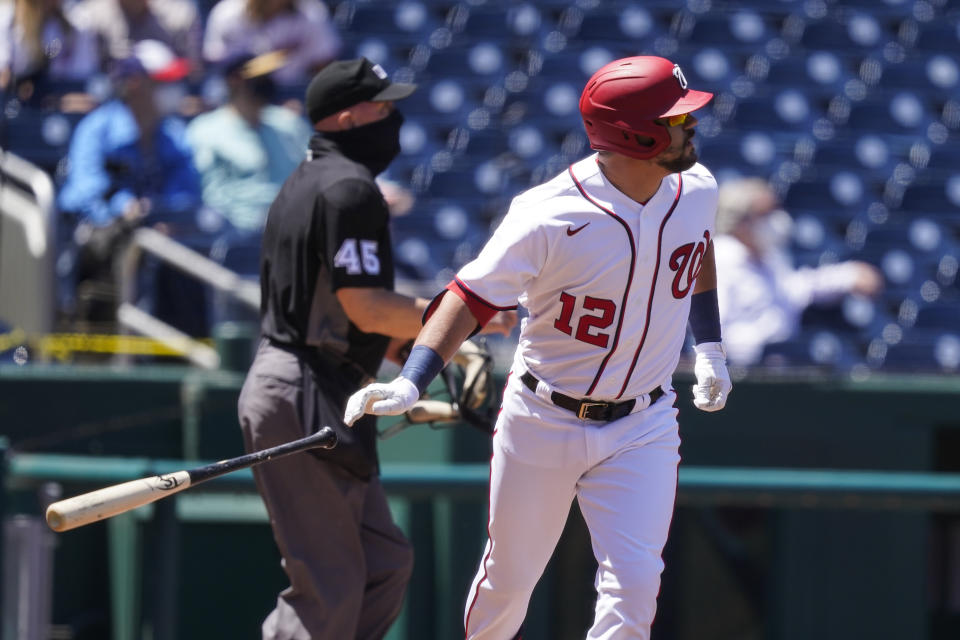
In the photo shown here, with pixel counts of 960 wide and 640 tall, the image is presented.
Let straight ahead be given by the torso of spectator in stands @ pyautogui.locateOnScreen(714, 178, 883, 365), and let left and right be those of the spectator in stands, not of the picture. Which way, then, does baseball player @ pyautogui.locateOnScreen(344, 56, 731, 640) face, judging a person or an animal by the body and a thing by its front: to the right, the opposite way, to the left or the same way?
the same way

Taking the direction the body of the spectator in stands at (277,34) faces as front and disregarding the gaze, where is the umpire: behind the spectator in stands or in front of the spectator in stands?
in front

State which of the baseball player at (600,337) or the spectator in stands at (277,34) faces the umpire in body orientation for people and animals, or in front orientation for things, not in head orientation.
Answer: the spectator in stands

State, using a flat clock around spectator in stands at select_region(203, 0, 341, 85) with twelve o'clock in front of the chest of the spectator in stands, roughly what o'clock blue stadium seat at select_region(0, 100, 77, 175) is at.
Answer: The blue stadium seat is roughly at 3 o'clock from the spectator in stands.

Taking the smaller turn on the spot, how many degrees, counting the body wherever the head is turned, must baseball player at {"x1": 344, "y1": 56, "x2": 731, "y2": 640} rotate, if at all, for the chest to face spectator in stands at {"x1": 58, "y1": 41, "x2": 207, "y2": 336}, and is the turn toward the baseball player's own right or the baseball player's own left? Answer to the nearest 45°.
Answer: approximately 180°

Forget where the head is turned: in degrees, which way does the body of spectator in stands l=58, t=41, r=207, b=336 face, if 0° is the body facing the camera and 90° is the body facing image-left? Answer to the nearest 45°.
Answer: approximately 315°

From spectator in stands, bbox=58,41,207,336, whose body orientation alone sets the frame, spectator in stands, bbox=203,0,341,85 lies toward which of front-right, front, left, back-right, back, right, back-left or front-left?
left

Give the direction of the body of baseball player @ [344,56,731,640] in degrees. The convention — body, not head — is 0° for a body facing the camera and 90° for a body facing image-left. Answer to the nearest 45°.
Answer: approximately 315°

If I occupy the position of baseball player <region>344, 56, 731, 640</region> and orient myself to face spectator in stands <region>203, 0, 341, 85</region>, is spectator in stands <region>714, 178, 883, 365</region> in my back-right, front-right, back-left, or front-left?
front-right

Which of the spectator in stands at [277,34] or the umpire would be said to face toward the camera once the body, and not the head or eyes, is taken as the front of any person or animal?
the spectator in stands

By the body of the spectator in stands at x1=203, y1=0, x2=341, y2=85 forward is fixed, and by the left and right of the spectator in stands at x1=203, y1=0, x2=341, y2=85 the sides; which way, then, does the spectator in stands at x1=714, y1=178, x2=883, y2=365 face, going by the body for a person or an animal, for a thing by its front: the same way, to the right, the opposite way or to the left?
the same way

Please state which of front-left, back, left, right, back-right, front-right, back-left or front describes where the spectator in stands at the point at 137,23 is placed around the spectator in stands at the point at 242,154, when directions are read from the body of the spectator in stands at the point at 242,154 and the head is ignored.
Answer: back

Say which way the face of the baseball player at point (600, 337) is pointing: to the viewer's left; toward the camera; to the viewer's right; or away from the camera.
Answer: to the viewer's right

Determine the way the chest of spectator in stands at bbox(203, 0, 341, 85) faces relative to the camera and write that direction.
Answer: toward the camera

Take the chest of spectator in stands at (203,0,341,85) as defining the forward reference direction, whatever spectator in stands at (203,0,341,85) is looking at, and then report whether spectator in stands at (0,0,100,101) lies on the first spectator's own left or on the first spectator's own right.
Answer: on the first spectator's own right

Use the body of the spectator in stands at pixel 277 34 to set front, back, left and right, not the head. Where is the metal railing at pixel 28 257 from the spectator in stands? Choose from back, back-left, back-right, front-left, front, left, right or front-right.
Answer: front-right

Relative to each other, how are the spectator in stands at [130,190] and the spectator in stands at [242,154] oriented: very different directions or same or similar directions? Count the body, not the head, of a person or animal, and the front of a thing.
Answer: same or similar directions

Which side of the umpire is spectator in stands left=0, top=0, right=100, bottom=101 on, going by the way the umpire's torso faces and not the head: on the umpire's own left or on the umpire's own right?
on the umpire's own left
